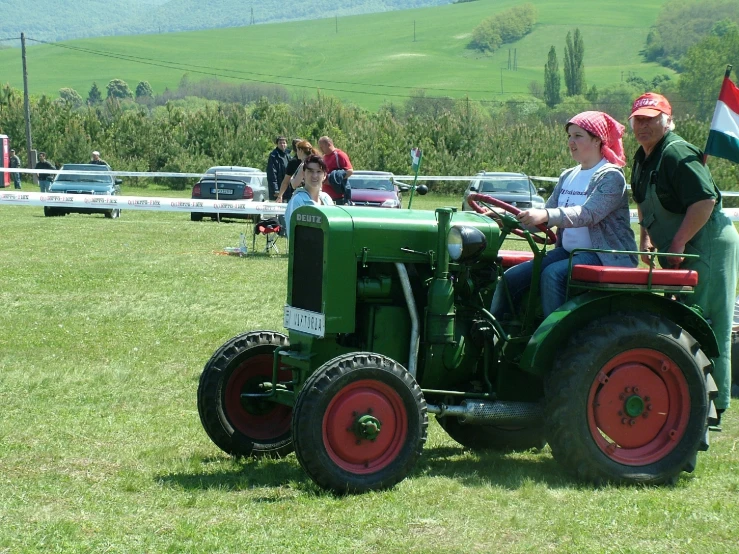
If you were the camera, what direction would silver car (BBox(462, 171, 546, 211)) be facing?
facing the viewer and to the right of the viewer

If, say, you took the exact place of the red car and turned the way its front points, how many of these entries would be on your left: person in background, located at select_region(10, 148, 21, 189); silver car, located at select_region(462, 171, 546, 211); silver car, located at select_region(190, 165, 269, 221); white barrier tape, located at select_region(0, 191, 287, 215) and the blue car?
1

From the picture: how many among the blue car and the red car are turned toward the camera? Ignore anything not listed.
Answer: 2

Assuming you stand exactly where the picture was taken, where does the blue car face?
facing the viewer

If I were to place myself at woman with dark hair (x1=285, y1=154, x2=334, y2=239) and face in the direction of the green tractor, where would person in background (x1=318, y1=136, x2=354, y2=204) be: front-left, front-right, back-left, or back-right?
back-left

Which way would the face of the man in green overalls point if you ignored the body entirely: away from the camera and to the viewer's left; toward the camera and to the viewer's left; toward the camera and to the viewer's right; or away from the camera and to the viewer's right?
toward the camera and to the viewer's left

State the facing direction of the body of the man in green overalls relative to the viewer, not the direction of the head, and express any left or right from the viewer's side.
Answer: facing the viewer and to the left of the viewer

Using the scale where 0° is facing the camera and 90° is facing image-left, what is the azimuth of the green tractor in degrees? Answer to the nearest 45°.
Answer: approximately 45°

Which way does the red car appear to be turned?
toward the camera
